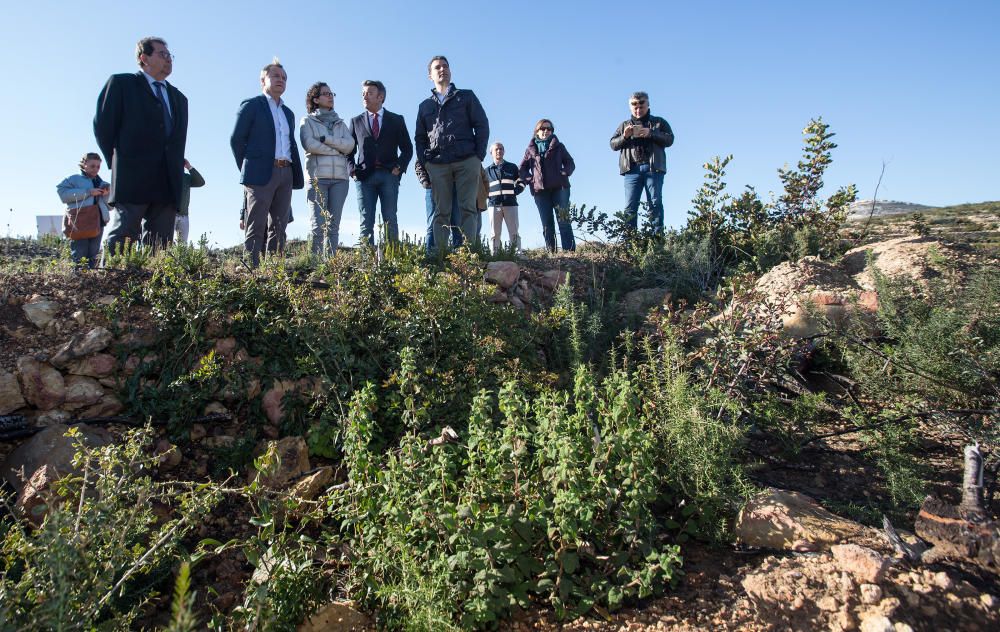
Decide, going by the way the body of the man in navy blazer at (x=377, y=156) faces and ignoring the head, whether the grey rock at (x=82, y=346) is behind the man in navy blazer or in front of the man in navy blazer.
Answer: in front

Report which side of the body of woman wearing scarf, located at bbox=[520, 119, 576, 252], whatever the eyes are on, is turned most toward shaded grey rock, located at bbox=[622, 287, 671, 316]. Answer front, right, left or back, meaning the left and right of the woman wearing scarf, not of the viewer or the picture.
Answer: front

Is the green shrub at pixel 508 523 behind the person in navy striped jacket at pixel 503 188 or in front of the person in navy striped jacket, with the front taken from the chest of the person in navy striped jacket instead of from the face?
in front

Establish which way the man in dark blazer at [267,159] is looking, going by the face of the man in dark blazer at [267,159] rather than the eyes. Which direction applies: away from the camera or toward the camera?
toward the camera

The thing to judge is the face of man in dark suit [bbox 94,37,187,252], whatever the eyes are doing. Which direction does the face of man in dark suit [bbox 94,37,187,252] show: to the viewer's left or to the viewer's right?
to the viewer's right

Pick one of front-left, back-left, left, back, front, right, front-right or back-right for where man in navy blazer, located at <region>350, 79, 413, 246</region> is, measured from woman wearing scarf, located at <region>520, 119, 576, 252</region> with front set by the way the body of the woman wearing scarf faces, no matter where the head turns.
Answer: front-right

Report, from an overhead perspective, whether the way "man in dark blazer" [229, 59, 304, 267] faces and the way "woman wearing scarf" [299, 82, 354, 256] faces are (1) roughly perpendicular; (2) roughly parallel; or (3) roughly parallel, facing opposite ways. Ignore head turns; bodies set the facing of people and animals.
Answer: roughly parallel

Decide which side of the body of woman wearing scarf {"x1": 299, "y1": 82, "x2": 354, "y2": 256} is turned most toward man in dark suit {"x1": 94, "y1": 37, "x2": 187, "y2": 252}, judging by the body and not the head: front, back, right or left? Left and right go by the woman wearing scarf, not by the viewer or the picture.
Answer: right

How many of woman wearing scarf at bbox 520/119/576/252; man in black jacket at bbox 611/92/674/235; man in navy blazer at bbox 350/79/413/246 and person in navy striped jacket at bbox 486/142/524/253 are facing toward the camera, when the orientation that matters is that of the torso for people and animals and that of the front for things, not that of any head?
4

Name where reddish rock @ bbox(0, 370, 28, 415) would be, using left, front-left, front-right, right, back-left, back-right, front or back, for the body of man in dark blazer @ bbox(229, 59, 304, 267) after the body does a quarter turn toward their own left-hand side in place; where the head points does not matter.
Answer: back

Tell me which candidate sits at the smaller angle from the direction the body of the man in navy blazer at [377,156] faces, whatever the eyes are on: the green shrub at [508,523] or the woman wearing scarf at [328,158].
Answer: the green shrub

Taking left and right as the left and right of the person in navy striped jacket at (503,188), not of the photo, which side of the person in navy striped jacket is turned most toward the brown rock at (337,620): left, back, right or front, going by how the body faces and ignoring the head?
front

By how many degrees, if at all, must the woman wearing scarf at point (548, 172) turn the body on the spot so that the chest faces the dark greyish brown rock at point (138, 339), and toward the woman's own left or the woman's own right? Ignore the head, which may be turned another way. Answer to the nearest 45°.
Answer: approximately 45° to the woman's own right

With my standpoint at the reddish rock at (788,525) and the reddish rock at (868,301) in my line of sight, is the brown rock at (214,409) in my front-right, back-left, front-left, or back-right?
back-left

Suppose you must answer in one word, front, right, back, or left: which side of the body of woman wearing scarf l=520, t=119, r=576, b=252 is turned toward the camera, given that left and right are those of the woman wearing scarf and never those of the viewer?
front

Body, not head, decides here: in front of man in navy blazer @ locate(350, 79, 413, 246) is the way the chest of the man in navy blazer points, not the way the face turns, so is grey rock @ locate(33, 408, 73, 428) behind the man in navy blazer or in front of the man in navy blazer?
in front

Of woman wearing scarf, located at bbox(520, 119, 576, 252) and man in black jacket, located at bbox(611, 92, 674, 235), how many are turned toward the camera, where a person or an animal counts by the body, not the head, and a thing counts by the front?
2
